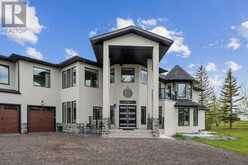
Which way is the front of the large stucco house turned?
toward the camera
